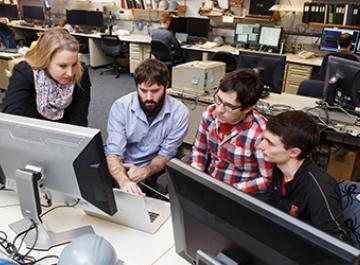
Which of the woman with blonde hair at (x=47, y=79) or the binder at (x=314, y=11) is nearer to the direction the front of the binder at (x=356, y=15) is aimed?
the woman with blonde hair

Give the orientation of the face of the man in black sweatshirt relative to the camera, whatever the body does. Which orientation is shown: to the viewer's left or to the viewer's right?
to the viewer's left

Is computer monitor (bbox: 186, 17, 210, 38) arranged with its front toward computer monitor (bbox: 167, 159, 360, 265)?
yes

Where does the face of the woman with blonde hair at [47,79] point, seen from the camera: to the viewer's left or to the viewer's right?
to the viewer's right

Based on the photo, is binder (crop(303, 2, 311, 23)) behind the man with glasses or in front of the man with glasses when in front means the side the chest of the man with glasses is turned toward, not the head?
behind

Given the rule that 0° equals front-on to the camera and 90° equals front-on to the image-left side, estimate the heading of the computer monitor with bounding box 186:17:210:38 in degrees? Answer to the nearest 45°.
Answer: approximately 0°
